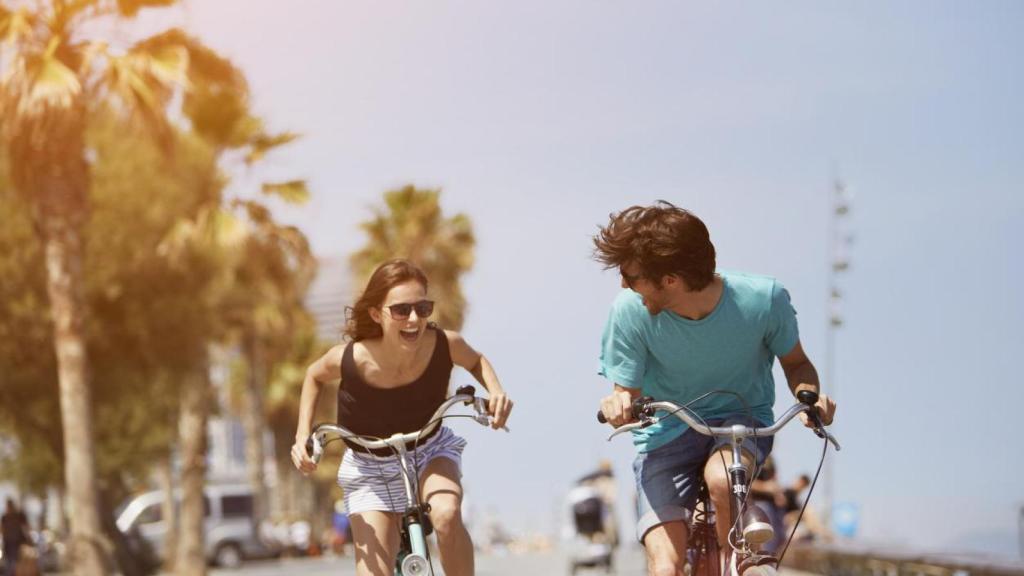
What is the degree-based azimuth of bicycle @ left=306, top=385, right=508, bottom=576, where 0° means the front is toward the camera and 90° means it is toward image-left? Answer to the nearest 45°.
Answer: approximately 0°

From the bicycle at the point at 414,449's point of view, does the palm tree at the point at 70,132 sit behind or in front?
behind

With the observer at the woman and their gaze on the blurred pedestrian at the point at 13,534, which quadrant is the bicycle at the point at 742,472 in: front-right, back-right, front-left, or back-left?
back-right

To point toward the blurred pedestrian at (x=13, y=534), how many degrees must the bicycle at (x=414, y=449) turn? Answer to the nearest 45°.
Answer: approximately 180°

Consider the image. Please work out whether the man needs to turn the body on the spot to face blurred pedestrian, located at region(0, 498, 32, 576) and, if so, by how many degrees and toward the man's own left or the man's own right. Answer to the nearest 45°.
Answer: approximately 135° to the man's own right

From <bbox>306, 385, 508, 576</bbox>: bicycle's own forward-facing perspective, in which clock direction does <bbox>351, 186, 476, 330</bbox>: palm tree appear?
The palm tree is roughly at 6 o'clock from the bicycle.

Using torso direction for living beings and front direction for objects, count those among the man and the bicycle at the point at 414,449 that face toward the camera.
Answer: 2

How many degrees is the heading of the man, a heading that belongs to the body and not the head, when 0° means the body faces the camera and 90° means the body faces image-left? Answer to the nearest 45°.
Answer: approximately 0°
